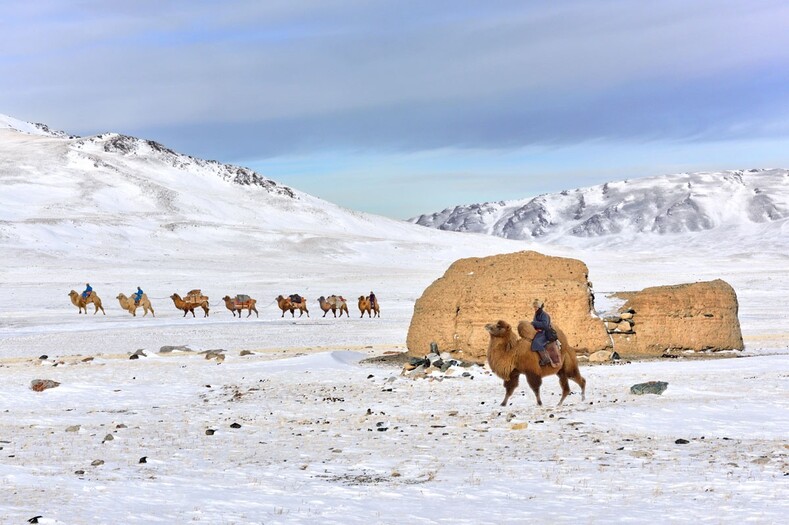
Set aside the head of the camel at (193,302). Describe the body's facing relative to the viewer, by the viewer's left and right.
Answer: facing to the left of the viewer

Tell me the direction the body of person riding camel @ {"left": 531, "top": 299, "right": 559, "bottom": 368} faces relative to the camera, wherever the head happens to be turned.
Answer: to the viewer's left

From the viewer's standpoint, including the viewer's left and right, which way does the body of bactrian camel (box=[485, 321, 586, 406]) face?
facing to the left of the viewer

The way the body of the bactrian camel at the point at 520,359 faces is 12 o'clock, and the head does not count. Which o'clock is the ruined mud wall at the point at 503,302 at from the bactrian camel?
The ruined mud wall is roughly at 3 o'clock from the bactrian camel.
